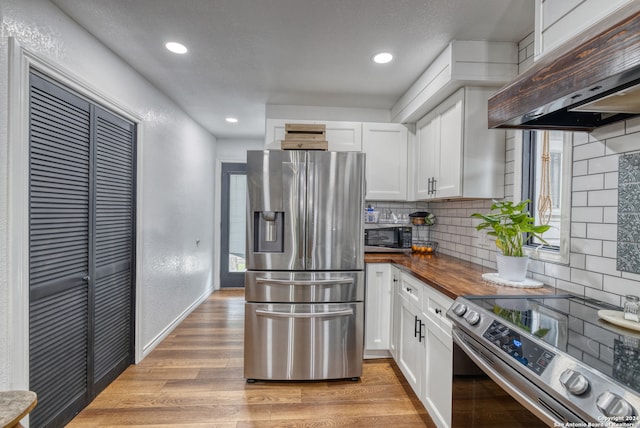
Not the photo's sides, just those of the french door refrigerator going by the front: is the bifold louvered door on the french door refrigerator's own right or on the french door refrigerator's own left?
on the french door refrigerator's own right

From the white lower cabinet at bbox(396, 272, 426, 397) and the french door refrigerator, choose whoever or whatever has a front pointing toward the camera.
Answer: the french door refrigerator

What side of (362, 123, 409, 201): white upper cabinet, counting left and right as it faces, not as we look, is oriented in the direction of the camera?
front

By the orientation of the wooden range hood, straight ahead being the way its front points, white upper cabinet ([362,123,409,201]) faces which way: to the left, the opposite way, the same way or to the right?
to the left

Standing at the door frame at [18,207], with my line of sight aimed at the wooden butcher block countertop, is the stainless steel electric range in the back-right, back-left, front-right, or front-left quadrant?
front-right

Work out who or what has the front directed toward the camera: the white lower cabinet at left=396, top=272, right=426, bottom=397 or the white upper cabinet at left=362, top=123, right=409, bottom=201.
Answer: the white upper cabinet

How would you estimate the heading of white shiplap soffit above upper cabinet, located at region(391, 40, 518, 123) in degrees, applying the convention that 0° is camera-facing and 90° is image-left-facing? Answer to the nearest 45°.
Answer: approximately 45°

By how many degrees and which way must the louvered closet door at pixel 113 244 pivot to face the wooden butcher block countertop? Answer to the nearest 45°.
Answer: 0° — it already faces it

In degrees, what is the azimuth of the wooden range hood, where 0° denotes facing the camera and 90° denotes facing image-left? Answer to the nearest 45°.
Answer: approximately 45°

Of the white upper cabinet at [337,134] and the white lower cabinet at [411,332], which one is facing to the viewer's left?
the white lower cabinet

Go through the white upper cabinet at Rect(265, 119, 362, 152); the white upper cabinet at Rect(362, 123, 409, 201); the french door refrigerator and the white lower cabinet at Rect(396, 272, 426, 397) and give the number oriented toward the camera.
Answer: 3

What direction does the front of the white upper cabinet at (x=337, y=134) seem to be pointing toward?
toward the camera

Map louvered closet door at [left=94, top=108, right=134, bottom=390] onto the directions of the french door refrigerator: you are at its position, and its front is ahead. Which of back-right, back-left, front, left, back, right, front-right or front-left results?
right

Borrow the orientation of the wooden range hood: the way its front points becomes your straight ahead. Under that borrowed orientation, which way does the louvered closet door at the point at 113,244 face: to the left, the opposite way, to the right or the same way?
the opposite way

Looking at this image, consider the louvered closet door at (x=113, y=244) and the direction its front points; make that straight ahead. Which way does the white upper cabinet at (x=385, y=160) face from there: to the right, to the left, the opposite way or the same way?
to the right

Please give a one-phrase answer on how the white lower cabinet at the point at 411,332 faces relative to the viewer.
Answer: facing to the left of the viewer
